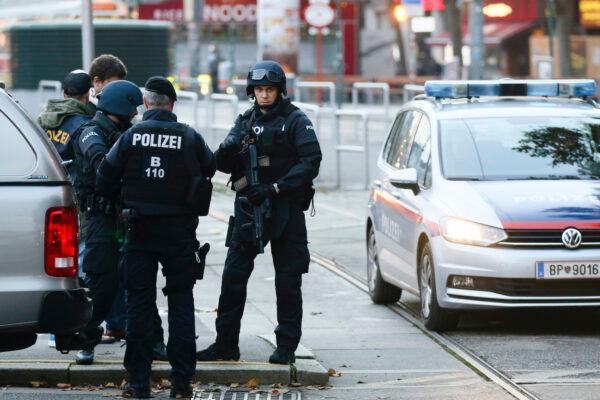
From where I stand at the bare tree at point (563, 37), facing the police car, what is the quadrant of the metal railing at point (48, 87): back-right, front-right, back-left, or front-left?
front-right

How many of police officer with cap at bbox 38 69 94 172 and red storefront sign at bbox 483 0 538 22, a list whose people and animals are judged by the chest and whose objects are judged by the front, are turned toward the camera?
1

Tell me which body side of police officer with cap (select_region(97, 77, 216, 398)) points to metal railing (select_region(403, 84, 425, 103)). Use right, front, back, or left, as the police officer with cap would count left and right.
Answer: front

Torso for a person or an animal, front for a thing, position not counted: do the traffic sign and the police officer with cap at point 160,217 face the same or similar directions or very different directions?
very different directions

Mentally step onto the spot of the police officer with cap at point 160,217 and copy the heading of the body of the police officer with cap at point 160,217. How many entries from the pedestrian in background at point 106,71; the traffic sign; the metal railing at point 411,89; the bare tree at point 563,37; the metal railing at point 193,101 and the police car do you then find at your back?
0

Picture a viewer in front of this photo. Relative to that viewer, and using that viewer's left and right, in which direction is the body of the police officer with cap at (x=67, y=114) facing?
facing away from the viewer and to the right of the viewer

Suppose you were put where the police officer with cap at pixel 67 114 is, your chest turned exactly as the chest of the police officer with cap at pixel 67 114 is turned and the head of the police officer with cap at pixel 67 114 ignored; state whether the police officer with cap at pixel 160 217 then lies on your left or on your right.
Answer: on your right

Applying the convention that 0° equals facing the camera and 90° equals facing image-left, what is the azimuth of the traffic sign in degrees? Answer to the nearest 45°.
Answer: approximately 0°

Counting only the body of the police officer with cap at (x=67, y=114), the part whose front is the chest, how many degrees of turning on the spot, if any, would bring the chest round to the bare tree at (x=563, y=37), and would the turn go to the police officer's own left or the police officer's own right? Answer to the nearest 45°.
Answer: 0° — they already face it

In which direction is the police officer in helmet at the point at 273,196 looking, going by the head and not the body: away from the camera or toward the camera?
toward the camera

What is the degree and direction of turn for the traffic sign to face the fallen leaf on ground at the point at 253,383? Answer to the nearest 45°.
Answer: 0° — it already faces it
